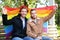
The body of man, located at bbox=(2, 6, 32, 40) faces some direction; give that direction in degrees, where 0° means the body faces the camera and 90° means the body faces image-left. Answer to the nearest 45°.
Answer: approximately 315°

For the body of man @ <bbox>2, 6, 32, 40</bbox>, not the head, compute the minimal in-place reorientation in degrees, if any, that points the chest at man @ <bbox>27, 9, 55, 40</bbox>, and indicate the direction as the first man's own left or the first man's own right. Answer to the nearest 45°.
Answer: approximately 45° to the first man's own left
